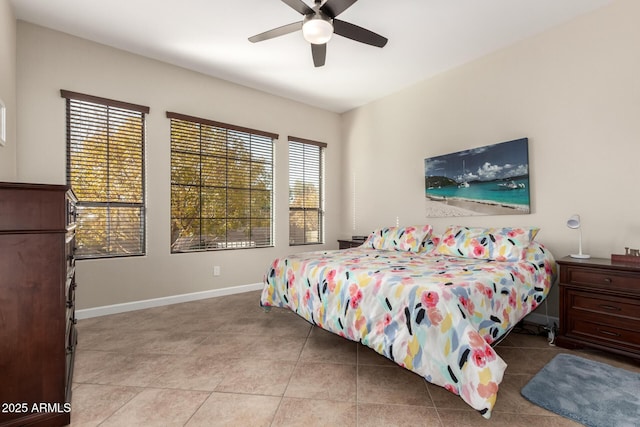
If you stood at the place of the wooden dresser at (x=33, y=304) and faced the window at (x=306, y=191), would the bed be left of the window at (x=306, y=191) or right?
right

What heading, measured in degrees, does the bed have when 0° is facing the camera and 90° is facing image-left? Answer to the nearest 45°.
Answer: approximately 45°

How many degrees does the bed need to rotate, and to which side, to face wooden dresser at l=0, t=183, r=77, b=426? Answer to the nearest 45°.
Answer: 0° — it already faces it

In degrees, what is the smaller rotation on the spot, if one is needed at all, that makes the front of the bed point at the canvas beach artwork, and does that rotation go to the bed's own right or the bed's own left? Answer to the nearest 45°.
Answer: approximately 135° to the bed's own right

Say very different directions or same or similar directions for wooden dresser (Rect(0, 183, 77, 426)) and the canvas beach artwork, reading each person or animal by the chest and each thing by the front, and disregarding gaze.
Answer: very different directions

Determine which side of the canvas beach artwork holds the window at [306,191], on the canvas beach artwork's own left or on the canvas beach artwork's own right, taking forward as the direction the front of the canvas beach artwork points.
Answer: on the canvas beach artwork's own right

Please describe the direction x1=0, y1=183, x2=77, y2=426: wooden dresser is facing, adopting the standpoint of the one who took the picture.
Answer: facing to the right of the viewer

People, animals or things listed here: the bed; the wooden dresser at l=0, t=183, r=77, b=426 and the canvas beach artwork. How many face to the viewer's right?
1

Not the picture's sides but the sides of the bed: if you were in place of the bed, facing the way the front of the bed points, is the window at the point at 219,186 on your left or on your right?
on your right

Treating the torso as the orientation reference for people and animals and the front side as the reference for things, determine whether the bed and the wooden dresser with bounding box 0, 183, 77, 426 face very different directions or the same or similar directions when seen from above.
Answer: very different directions

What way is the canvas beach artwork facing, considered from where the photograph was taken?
facing the viewer and to the left of the viewer

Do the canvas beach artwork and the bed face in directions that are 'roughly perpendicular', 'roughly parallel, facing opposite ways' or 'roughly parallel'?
roughly parallel

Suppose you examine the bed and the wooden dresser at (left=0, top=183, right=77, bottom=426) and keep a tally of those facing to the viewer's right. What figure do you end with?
1

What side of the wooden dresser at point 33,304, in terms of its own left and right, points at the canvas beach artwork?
front
